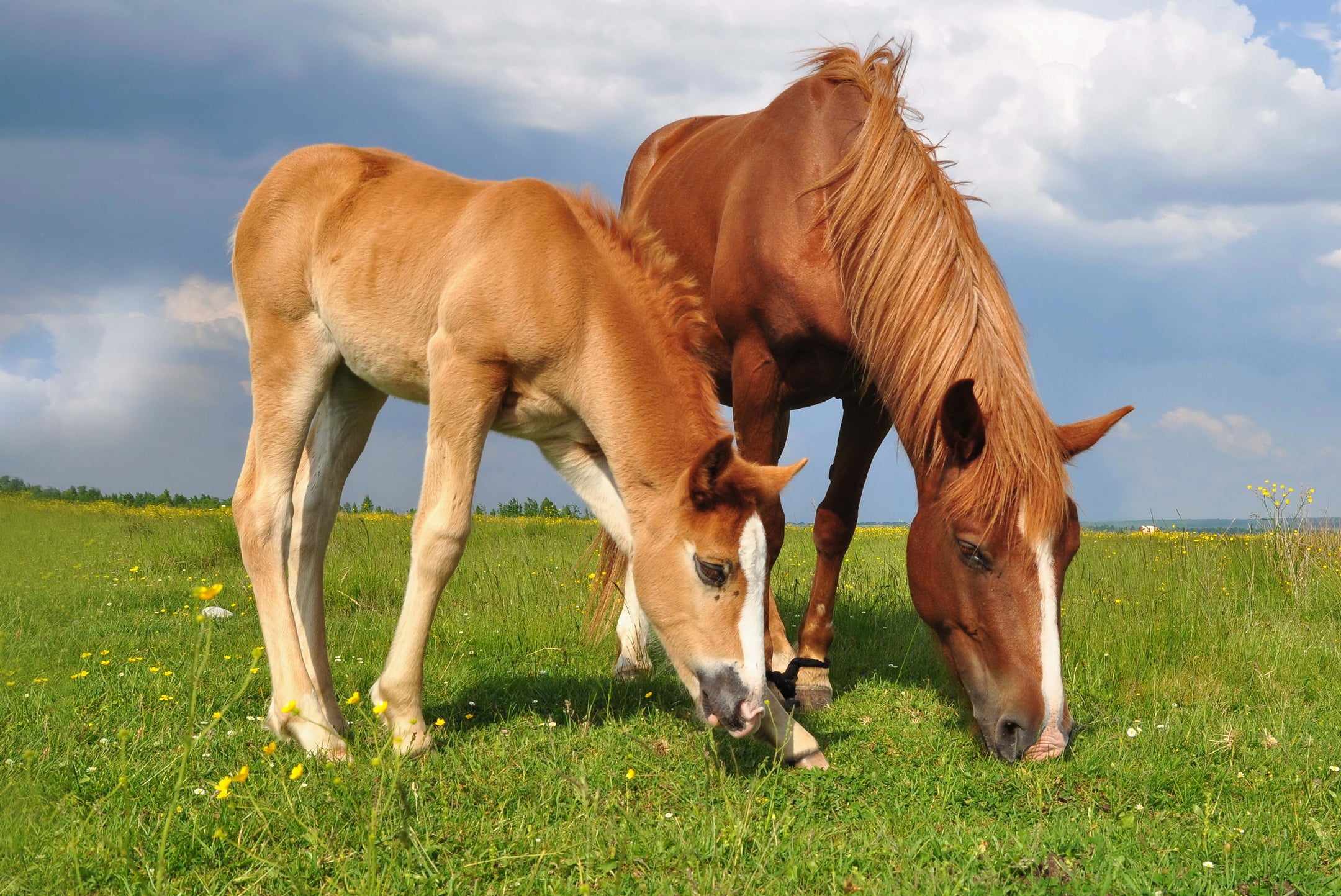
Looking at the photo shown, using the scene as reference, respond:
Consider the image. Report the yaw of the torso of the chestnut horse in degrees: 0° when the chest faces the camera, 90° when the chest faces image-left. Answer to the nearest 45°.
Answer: approximately 315°

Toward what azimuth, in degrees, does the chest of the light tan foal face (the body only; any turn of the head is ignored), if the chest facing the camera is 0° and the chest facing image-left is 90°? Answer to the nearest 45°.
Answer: approximately 315°

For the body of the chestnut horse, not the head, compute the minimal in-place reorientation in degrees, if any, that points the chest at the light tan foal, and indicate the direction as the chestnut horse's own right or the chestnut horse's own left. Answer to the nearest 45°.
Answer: approximately 90° to the chestnut horse's own right
